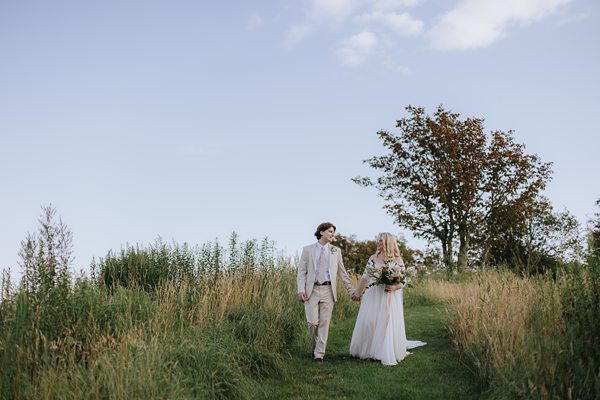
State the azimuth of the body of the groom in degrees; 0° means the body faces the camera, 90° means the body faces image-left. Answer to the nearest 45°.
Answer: approximately 0°

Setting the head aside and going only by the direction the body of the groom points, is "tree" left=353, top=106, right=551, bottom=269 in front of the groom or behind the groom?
behind

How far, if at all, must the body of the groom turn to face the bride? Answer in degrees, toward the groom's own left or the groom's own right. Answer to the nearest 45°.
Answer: approximately 90° to the groom's own left

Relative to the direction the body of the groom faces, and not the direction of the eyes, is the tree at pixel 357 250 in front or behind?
behind

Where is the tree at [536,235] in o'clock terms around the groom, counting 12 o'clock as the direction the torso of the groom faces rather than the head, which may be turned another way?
The tree is roughly at 7 o'clock from the groom.

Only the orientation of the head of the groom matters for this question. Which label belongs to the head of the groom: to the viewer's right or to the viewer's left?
to the viewer's right
